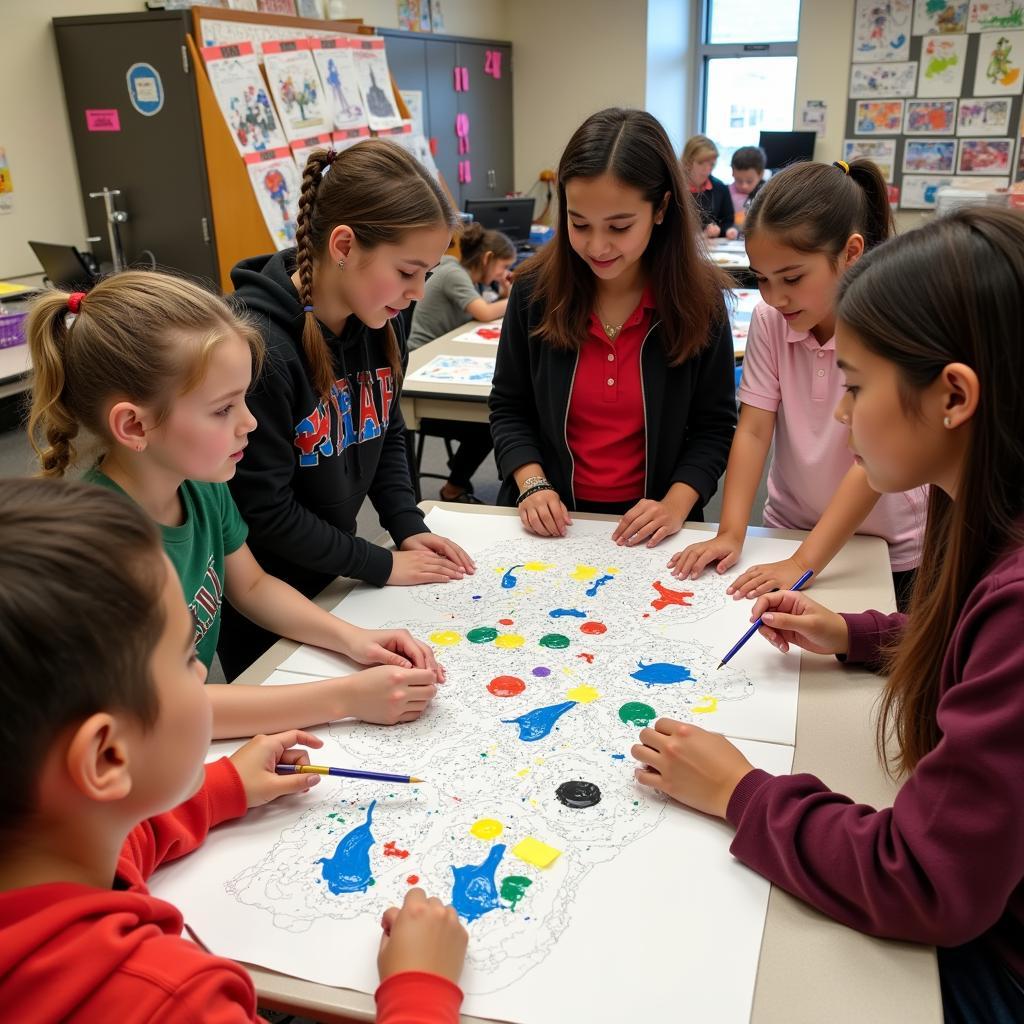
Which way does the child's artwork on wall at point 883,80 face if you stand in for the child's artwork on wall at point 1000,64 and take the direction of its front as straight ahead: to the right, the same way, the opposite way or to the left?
the same way

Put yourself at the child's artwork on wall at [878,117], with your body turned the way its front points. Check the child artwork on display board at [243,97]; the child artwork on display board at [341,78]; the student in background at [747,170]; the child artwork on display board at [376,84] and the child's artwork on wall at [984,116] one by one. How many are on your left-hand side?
1

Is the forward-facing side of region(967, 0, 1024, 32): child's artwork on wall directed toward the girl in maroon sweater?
yes

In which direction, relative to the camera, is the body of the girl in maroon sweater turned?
to the viewer's left

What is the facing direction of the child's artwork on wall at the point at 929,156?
toward the camera

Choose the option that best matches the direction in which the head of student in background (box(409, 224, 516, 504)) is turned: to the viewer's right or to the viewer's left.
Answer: to the viewer's right

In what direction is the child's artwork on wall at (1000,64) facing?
toward the camera

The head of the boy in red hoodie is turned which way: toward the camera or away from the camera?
away from the camera

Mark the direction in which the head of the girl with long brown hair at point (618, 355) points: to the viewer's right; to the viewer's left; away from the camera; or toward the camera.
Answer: toward the camera

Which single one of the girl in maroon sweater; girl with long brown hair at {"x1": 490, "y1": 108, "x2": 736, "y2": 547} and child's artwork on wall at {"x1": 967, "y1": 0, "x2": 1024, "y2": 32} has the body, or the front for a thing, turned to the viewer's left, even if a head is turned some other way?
the girl in maroon sweater

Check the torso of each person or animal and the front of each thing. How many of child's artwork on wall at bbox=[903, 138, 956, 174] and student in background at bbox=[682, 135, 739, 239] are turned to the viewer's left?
0

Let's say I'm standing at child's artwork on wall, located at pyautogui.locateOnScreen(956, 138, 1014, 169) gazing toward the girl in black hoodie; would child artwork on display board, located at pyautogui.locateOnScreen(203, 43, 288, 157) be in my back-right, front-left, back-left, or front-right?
front-right

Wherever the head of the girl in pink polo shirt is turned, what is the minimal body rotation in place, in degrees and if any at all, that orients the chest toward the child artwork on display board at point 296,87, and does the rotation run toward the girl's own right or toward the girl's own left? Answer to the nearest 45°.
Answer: approximately 90° to the girl's own right

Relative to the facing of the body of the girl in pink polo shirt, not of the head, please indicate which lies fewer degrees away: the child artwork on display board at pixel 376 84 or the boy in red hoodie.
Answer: the boy in red hoodie

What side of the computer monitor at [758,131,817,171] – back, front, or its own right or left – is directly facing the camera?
front

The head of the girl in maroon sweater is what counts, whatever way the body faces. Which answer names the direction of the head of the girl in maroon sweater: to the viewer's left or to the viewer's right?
to the viewer's left

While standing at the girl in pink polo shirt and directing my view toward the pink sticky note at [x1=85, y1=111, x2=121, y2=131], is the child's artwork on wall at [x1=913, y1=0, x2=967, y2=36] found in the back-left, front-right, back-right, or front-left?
front-right

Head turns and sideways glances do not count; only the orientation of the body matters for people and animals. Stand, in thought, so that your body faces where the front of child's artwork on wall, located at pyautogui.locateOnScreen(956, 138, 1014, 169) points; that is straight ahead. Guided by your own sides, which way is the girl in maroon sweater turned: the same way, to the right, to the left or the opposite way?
to the right

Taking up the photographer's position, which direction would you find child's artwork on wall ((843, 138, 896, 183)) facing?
facing the viewer
